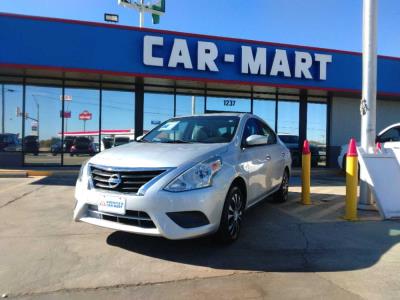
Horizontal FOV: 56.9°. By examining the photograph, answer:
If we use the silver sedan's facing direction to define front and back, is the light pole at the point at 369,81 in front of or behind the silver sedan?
behind

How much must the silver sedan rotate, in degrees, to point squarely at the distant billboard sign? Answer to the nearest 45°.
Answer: approximately 135° to its right

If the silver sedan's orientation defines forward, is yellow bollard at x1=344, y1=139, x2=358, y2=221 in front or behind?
behind

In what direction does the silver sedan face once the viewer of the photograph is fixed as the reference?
facing the viewer and to the left of the viewer

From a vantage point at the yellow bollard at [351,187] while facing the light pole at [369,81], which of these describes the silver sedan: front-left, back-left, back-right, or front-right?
back-left

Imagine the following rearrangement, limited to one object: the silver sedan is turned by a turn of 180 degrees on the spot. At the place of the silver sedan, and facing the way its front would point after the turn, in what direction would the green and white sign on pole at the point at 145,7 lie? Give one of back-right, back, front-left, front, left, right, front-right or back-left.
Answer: front-left

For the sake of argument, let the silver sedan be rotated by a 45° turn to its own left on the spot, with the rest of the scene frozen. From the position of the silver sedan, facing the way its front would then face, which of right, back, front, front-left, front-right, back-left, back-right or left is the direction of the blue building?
back
